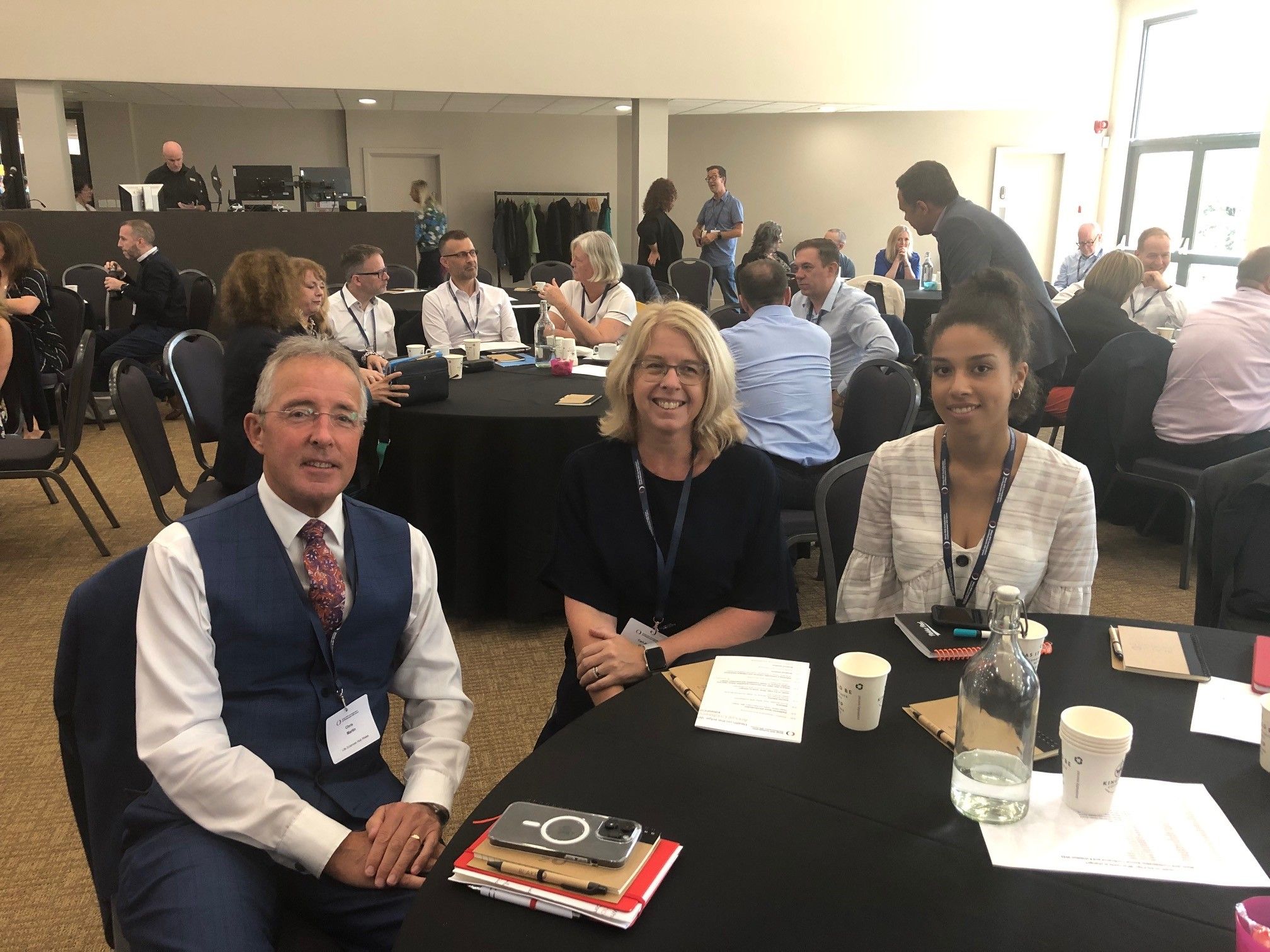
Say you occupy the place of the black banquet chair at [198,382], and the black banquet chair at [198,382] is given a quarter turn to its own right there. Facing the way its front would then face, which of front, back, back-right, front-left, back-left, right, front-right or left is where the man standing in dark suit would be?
front-left

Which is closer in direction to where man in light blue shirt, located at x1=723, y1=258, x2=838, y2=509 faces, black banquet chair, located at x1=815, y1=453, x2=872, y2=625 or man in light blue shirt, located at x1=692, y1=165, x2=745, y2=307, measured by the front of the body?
the man in light blue shirt

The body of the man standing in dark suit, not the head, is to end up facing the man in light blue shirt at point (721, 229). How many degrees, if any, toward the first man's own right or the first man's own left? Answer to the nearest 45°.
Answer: approximately 45° to the first man's own right

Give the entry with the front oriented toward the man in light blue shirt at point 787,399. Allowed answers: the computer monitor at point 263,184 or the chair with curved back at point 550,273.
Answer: the chair with curved back

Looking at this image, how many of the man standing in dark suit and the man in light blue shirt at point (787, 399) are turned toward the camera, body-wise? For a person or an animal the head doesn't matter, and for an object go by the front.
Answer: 0

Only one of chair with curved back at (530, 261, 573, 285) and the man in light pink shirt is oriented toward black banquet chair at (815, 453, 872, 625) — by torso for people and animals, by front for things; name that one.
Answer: the chair with curved back

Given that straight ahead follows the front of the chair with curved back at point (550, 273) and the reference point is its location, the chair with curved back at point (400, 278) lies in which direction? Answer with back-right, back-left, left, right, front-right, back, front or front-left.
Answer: right

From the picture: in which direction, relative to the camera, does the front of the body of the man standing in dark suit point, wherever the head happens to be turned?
to the viewer's left

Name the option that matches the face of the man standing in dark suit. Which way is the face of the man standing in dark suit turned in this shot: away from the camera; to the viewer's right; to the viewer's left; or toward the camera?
to the viewer's left

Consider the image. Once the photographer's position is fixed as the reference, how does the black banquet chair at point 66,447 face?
facing to the left of the viewer

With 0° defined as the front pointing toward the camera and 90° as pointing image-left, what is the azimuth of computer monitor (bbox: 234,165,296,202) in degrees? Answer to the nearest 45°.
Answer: approximately 180°

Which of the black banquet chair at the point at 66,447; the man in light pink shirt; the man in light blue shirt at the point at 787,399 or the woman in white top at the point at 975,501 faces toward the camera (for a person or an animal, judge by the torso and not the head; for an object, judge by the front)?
the woman in white top
